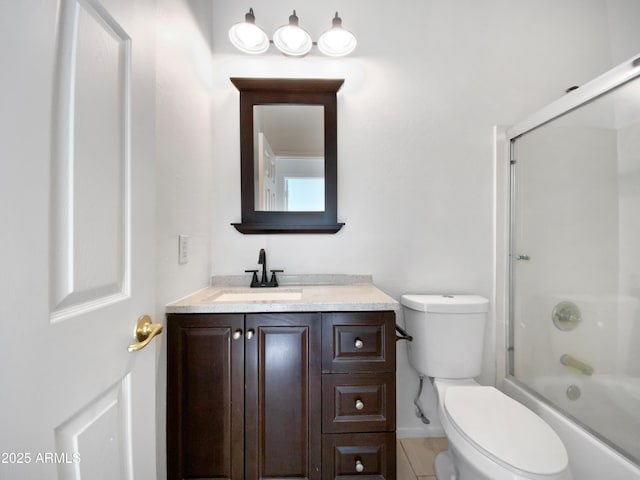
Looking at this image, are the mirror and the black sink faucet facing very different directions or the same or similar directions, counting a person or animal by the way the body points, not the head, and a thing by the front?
same or similar directions

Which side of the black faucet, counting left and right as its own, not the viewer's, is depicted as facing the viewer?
front

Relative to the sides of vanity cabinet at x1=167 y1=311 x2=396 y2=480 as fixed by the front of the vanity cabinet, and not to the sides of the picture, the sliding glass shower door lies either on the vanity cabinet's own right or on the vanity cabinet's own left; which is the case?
on the vanity cabinet's own left

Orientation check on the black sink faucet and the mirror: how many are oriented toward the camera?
2

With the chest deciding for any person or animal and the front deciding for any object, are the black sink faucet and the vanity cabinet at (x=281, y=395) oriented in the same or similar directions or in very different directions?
same or similar directions

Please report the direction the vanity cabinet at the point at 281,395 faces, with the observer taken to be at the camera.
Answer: facing the viewer

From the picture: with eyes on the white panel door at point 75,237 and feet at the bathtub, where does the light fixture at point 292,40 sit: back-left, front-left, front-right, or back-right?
front-right

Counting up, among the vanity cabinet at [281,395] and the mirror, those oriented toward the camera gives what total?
2

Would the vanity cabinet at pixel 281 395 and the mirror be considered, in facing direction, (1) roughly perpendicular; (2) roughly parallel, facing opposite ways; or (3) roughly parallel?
roughly parallel
